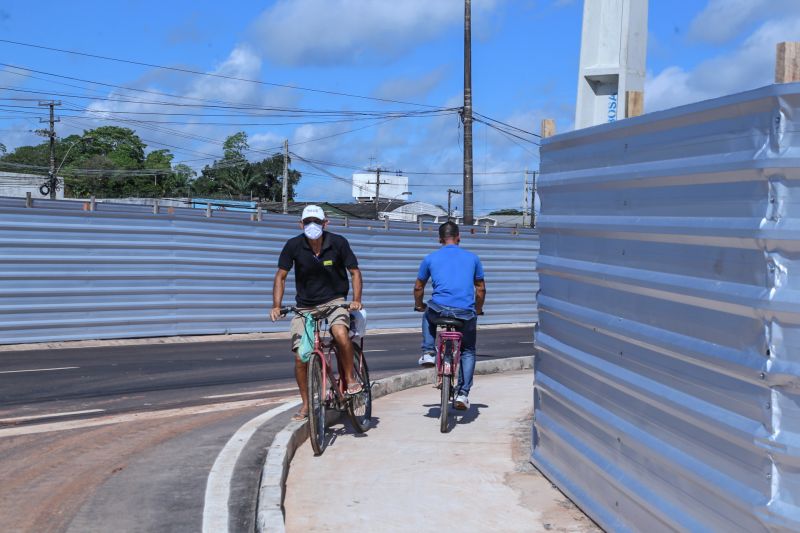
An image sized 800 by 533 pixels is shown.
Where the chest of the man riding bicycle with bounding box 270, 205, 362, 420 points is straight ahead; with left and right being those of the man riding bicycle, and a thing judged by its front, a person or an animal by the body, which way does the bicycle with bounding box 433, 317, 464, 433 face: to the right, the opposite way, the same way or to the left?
the opposite way

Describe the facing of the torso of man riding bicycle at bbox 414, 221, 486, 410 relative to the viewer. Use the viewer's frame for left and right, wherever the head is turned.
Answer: facing away from the viewer

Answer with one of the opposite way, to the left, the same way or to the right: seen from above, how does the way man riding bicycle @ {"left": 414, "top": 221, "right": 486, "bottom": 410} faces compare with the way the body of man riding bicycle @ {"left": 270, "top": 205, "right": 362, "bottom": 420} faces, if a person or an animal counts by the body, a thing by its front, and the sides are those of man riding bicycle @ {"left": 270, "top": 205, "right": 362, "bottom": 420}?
the opposite way

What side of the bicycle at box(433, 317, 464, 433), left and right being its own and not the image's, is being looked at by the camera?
back

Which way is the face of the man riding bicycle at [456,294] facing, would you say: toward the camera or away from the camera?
away from the camera

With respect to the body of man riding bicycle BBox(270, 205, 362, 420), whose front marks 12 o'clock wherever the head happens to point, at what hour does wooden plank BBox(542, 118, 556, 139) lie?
The wooden plank is roughly at 10 o'clock from the man riding bicycle.

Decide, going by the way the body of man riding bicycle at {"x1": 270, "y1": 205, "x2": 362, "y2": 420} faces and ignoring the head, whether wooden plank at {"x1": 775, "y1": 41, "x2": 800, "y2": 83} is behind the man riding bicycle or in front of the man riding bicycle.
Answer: in front

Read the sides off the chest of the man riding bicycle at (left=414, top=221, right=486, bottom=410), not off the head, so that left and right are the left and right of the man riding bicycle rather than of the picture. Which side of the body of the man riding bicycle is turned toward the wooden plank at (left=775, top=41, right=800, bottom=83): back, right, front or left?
back

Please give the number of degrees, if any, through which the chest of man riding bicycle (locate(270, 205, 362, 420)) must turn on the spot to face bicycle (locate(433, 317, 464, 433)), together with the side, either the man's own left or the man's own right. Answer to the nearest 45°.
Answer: approximately 90° to the man's own left

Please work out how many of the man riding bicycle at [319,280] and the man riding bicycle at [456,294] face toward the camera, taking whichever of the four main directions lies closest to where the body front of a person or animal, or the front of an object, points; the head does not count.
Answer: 1

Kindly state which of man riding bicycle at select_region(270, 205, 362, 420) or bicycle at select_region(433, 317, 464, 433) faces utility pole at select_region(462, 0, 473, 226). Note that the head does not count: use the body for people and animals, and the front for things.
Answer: the bicycle

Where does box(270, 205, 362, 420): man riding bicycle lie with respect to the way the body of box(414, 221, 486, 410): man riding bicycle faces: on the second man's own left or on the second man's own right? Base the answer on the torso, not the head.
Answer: on the second man's own left

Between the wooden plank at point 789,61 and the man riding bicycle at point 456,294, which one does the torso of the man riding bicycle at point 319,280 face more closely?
the wooden plank

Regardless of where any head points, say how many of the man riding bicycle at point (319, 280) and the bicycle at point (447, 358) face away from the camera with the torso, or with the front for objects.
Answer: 1

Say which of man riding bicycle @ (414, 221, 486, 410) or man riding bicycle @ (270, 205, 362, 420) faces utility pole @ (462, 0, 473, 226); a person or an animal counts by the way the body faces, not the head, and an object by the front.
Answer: man riding bicycle @ (414, 221, 486, 410)
